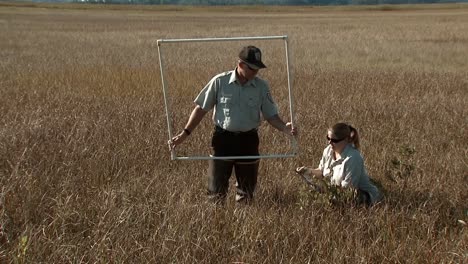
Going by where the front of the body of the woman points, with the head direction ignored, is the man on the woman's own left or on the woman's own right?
on the woman's own right

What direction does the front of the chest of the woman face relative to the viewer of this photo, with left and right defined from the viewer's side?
facing the viewer and to the left of the viewer

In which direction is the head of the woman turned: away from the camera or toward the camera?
toward the camera

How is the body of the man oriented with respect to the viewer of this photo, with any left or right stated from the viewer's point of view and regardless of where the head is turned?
facing the viewer

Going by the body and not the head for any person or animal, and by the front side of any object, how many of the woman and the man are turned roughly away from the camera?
0

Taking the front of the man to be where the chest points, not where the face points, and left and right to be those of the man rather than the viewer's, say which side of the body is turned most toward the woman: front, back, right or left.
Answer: left
